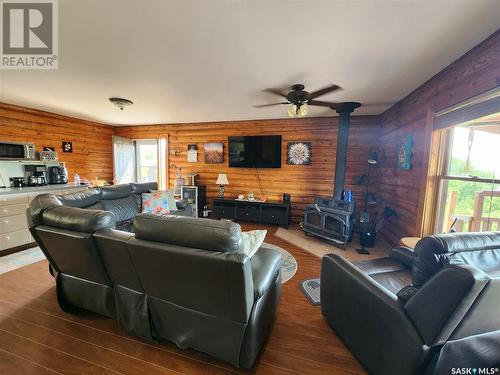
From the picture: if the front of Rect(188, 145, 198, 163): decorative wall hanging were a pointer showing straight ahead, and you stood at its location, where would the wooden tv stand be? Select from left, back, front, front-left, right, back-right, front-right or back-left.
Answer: front-left

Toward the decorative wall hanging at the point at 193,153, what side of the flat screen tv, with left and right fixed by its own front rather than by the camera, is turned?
right

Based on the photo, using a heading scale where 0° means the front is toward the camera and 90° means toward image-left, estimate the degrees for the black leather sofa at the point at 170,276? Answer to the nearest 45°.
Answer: approximately 225°

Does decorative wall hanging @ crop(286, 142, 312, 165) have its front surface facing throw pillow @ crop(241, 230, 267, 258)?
yes

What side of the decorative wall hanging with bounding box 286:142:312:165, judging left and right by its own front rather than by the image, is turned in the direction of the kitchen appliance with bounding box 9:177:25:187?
right

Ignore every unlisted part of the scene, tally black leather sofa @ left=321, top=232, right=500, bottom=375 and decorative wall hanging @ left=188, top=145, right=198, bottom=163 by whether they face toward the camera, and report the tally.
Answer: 1

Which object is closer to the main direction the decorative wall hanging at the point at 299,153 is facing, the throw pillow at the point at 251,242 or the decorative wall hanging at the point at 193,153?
the throw pillow

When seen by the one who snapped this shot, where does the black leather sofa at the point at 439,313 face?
facing away from the viewer and to the left of the viewer

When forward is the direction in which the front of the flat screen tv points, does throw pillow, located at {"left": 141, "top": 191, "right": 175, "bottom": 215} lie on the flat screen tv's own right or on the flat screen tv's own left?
on the flat screen tv's own right

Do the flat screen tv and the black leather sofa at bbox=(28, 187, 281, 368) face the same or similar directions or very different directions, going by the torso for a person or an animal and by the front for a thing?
very different directions

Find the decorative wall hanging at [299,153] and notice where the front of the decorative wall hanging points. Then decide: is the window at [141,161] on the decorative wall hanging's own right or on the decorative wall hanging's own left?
on the decorative wall hanging's own right

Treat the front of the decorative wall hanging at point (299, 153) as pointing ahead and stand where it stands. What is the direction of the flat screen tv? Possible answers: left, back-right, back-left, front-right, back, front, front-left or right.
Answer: right

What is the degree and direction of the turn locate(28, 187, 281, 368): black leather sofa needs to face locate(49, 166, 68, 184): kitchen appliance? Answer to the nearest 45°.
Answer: approximately 90° to its left

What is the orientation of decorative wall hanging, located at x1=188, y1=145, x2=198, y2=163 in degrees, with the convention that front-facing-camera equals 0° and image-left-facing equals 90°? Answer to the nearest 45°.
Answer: approximately 0°

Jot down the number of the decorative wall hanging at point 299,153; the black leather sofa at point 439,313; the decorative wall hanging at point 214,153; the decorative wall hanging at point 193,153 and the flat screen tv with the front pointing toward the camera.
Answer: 4
